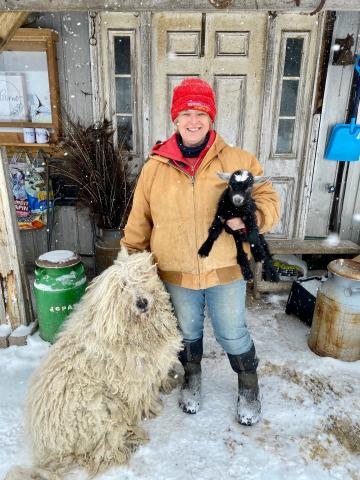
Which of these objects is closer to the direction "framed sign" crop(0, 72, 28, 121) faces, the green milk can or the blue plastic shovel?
the green milk can

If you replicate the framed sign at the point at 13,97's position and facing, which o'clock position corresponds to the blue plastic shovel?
The blue plastic shovel is roughly at 10 o'clock from the framed sign.

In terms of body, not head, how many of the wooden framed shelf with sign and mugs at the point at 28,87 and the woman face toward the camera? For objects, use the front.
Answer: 2

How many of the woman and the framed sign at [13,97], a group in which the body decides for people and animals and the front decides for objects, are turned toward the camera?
2

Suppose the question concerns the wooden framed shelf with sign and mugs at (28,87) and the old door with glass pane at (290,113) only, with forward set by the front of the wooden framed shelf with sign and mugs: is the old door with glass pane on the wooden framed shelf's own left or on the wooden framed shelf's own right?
on the wooden framed shelf's own left

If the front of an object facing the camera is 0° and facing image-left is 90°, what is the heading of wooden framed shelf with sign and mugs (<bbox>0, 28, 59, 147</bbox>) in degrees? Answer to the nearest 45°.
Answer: approximately 0°

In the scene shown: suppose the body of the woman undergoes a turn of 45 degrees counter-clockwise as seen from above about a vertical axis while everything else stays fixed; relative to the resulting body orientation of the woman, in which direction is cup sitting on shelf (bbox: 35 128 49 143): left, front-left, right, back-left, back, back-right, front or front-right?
back

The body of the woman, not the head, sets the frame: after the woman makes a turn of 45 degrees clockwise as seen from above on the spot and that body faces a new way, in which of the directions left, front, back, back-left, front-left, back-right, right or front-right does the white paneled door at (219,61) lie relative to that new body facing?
back-right

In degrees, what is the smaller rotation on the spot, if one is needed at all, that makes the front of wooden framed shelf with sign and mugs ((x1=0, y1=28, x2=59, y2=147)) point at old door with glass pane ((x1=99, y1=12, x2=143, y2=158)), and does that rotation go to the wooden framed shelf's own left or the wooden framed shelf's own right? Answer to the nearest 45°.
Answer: approximately 45° to the wooden framed shelf's own left
